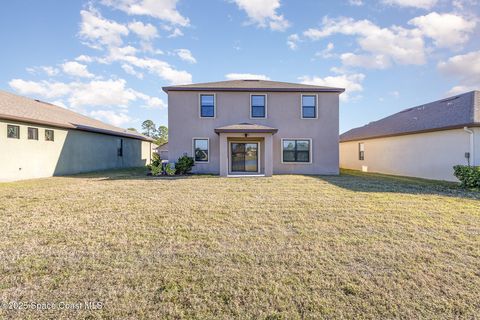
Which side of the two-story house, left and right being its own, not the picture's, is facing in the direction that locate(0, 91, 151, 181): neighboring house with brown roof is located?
left

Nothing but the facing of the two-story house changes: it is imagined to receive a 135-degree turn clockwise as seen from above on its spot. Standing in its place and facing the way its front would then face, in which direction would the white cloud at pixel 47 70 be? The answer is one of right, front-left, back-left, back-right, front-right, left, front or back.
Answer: back-right

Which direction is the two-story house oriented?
away from the camera

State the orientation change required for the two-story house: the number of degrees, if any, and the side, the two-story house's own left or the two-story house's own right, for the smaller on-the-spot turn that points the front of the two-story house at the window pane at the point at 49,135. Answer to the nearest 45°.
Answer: approximately 90° to the two-story house's own left

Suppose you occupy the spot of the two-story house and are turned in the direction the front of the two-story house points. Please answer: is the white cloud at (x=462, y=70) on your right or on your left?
on your right
